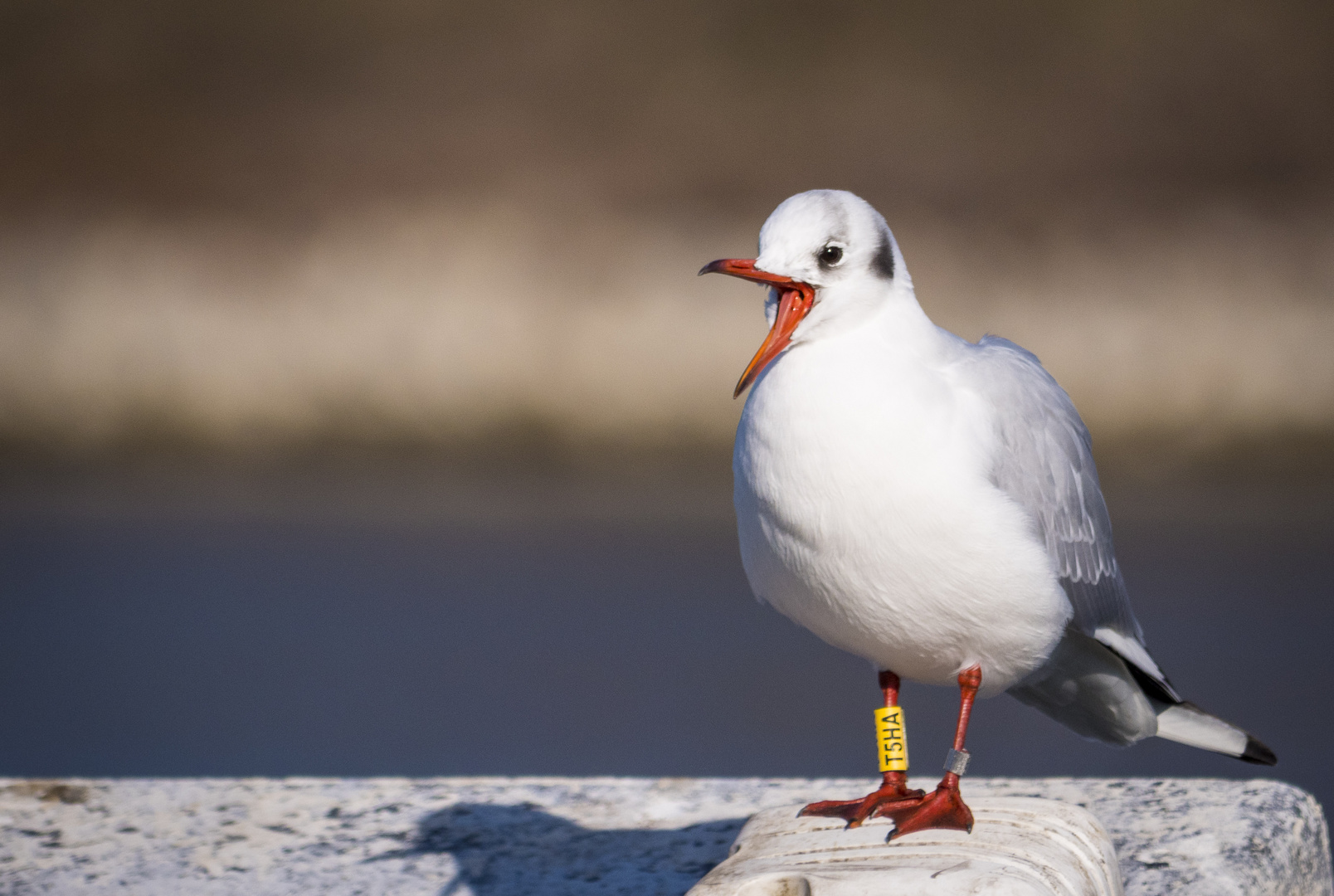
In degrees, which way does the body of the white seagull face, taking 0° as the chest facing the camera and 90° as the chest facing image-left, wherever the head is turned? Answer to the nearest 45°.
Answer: approximately 45°
